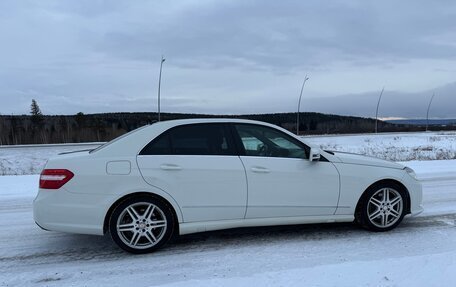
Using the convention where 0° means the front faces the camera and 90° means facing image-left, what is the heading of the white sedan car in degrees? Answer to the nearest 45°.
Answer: approximately 270°
